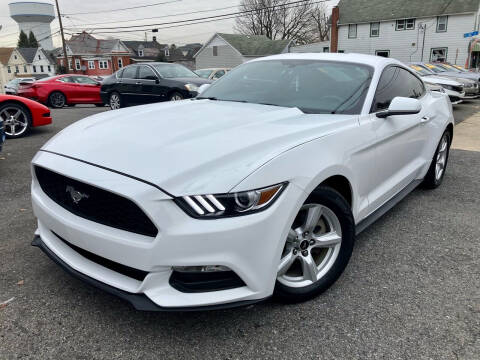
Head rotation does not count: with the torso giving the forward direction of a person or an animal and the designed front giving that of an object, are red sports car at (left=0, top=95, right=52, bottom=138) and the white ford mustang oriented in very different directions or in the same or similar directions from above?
very different directions

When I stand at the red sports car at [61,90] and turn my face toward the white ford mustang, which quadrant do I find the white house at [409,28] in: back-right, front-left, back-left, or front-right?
back-left

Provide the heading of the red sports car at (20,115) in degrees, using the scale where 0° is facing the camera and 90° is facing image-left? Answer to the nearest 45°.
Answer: approximately 270°

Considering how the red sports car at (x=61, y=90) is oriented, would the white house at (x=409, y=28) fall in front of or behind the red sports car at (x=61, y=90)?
in front

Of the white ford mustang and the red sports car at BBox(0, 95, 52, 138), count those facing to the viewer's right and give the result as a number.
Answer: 1

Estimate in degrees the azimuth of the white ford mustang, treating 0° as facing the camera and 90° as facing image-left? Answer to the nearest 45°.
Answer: approximately 45°

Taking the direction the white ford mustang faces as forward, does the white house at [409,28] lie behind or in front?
behind

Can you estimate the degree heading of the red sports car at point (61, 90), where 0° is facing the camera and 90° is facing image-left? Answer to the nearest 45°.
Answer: approximately 225°

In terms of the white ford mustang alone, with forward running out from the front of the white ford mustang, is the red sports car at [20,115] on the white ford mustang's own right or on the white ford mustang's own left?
on the white ford mustang's own right

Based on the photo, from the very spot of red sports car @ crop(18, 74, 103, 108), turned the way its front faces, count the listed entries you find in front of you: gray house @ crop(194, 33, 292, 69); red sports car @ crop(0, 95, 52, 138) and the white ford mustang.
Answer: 1

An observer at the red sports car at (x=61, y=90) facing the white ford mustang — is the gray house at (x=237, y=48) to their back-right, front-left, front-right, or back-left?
back-left
